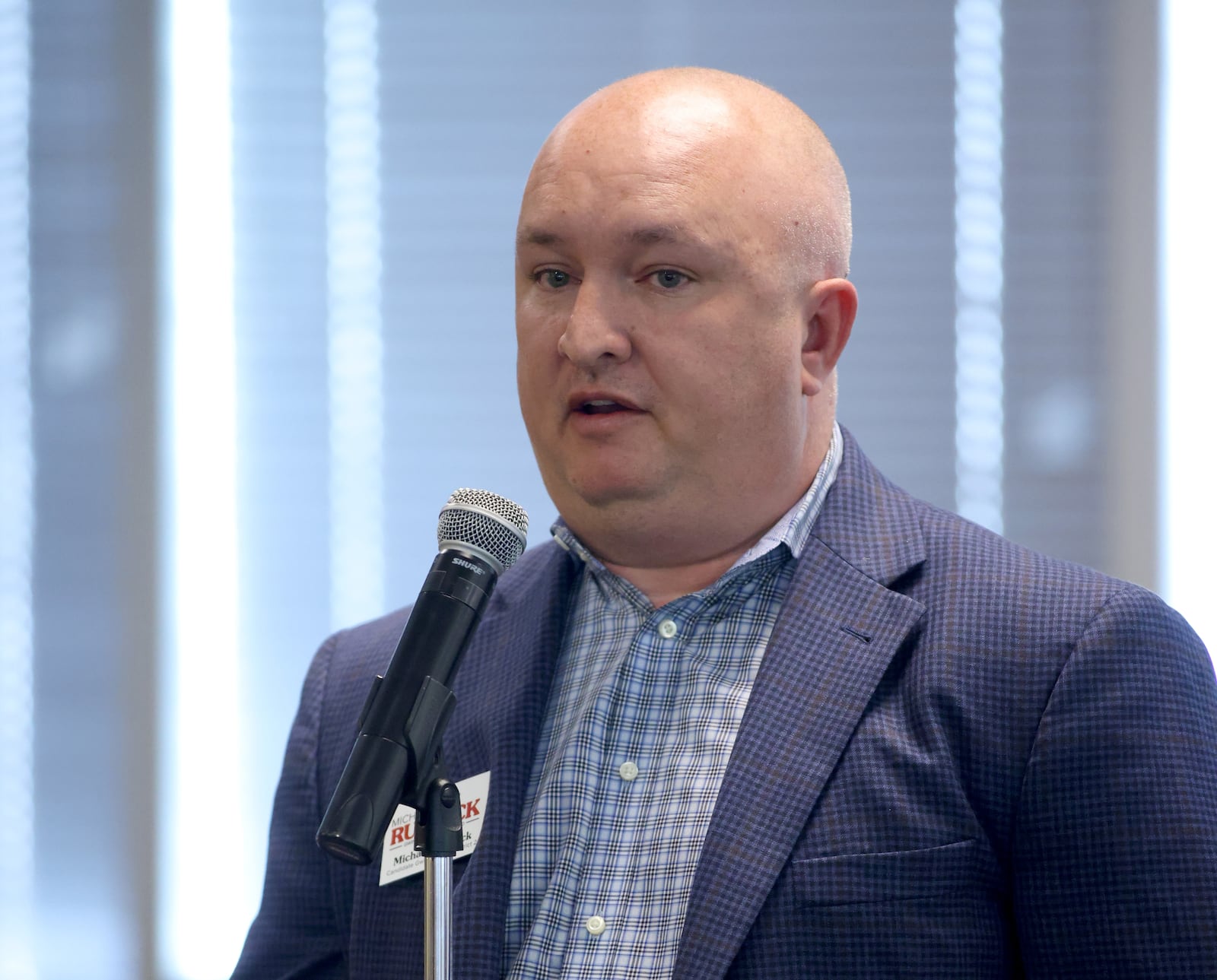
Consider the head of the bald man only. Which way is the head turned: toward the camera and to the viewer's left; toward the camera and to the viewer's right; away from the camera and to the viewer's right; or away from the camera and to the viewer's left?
toward the camera and to the viewer's left

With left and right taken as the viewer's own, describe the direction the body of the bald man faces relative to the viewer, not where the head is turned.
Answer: facing the viewer and to the left of the viewer
